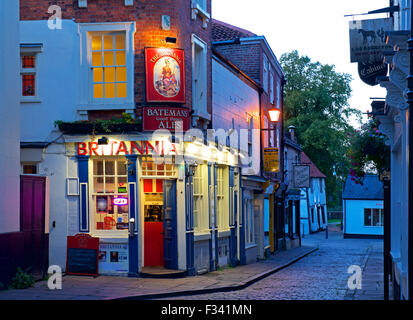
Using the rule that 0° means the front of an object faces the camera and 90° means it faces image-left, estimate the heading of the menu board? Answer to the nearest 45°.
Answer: approximately 0°

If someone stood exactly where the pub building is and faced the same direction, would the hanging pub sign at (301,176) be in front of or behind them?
behind

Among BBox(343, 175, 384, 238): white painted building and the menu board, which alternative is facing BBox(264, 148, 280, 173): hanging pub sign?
the white painted building
